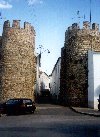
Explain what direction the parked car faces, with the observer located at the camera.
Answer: facing away from the viewer and to the left of the viewer

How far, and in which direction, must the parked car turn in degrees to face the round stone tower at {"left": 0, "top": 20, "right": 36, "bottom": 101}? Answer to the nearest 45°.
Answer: approximately 45° to its right
